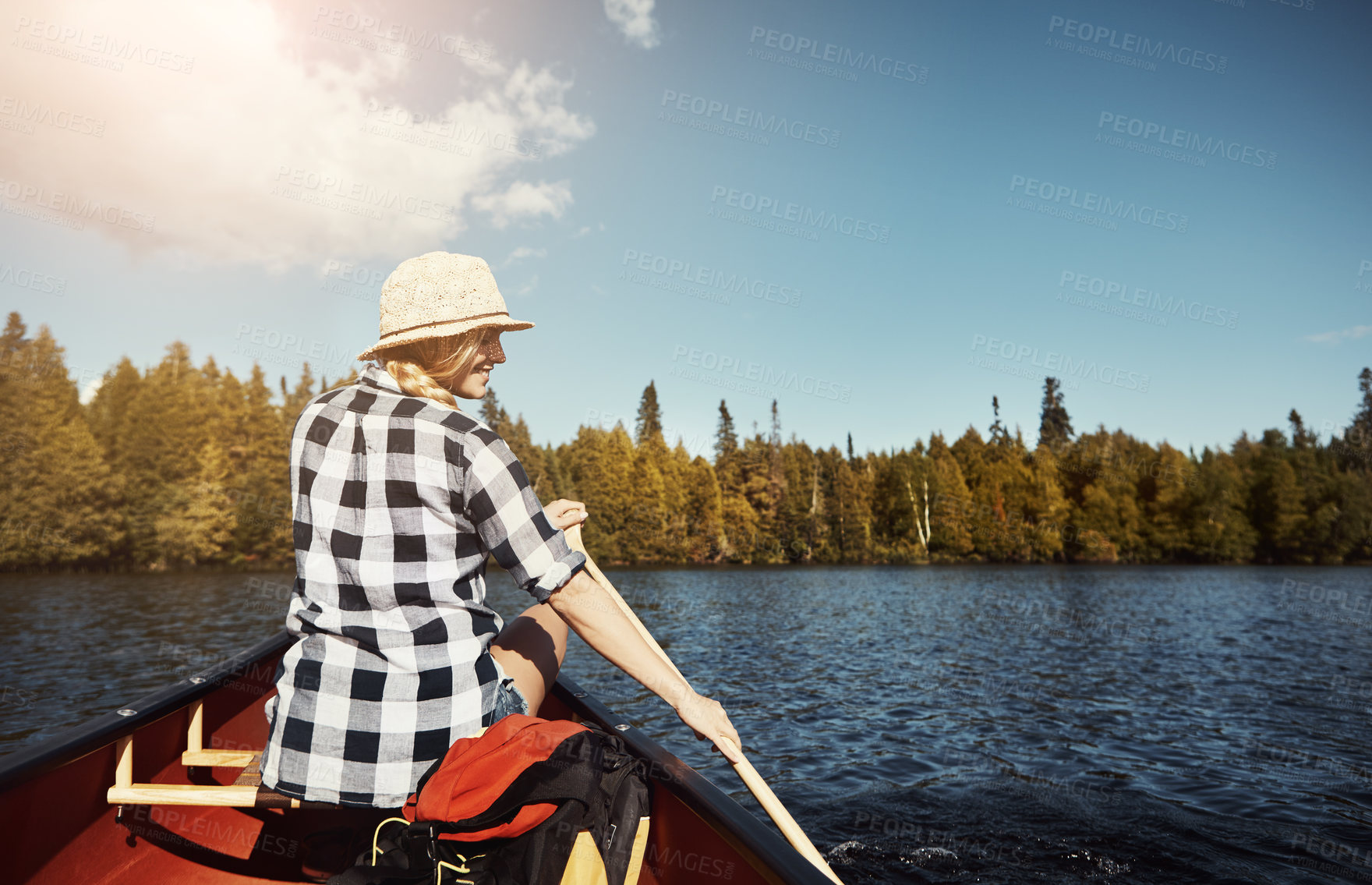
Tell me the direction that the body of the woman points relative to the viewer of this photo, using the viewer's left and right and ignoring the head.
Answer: facing away from the viewer and to the right of the viewer
